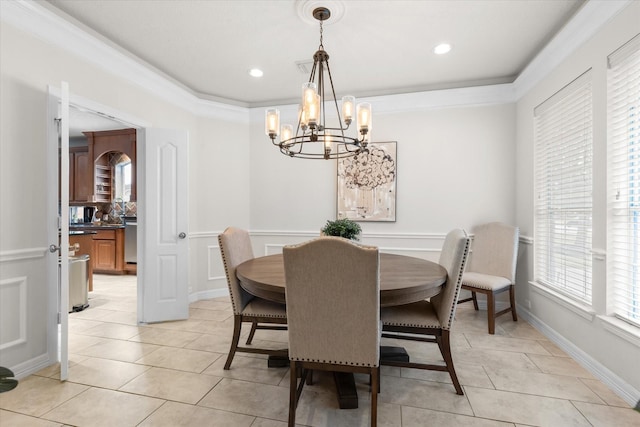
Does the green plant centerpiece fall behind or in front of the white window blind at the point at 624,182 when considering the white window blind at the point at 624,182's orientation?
in front

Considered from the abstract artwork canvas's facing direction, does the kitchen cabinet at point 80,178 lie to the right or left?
on its right

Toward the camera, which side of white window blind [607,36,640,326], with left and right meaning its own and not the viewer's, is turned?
left

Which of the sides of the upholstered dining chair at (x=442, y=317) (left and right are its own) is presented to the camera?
left

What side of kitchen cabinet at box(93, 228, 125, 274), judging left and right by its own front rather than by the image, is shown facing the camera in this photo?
front

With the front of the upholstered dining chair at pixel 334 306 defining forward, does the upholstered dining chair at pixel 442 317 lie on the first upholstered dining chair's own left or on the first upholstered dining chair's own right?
on the first upholstered dining chair's own right

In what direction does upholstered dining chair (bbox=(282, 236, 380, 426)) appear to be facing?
away from the camera

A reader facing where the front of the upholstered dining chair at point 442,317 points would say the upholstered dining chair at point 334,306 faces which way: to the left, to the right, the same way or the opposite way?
to the right

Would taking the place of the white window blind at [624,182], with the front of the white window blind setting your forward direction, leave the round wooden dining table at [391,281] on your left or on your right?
on your right

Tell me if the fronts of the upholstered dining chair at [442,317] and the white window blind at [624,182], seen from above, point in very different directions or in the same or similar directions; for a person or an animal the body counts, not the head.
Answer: same or similar directions

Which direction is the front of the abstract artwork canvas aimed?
toward the camera

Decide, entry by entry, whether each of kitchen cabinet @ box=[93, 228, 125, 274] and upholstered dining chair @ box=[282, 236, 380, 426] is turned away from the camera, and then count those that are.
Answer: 1

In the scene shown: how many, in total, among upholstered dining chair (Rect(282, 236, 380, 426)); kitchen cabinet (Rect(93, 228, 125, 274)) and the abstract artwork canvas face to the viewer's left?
0

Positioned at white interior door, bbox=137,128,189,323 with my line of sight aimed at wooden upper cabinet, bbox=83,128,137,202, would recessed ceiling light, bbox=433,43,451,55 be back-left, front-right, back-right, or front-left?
back-right

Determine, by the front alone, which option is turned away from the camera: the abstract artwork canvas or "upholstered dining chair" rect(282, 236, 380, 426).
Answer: the upholstered dining chair
